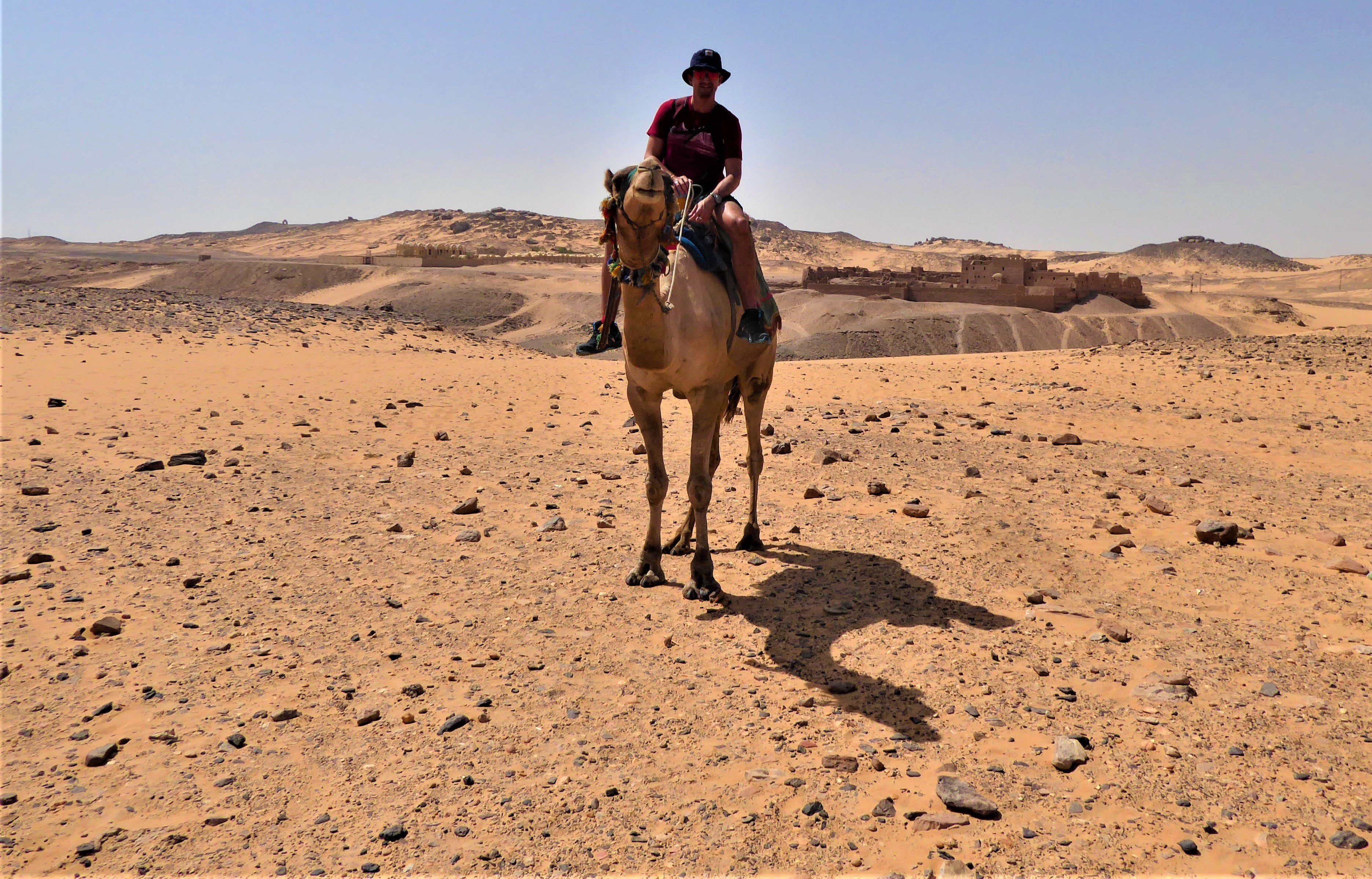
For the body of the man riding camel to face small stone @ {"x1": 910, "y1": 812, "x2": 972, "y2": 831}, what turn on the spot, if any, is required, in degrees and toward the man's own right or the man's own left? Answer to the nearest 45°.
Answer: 0° — they already face it

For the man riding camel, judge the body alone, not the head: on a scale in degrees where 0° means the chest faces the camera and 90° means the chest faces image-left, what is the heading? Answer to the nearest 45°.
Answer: approximately 0°

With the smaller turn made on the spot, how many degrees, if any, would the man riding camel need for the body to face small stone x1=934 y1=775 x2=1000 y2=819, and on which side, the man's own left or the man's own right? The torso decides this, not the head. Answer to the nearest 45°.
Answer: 0° — they already face it

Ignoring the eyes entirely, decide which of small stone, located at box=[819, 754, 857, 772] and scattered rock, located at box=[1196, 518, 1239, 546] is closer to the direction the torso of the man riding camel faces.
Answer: the small stone

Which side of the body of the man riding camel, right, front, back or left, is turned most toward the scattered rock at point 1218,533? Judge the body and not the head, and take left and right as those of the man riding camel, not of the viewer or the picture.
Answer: left

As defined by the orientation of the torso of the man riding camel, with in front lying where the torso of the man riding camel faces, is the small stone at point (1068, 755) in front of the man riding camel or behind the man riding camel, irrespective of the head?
in front

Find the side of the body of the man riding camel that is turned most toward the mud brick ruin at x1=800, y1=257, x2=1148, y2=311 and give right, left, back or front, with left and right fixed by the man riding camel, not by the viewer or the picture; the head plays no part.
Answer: back

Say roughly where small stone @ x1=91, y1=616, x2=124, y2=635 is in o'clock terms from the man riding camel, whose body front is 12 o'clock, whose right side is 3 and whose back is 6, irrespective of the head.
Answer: The small stone is roughly at 2 o'clock from the man riding camel.

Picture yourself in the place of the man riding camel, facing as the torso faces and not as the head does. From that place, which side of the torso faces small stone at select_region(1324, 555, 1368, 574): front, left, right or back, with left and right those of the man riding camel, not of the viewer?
left

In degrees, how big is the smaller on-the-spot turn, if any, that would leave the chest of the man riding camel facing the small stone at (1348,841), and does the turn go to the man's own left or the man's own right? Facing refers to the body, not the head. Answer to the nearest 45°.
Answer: approximately 45° to the man's own left

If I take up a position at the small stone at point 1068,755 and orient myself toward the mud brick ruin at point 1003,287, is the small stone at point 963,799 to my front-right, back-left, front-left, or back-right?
back-left

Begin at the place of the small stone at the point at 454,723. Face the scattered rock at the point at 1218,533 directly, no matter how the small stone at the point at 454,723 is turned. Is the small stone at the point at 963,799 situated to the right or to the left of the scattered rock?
right

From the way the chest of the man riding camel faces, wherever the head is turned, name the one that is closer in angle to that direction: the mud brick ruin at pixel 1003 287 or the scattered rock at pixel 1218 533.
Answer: the scattered rock

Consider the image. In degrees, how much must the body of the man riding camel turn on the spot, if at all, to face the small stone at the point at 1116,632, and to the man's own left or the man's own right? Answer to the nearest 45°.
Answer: approximately 45° to the man's own left
